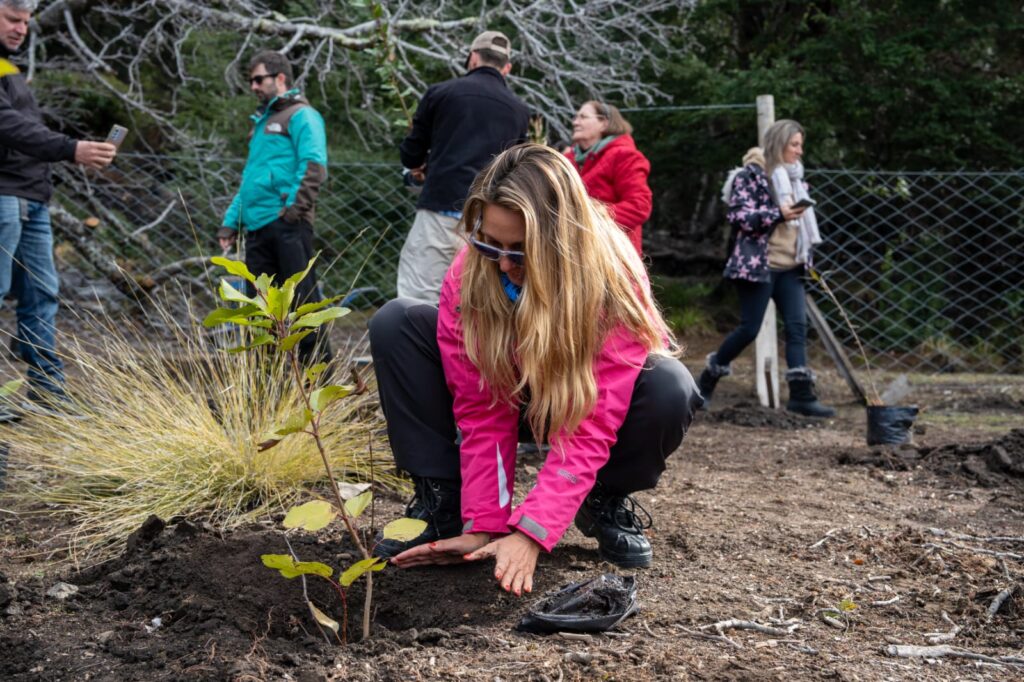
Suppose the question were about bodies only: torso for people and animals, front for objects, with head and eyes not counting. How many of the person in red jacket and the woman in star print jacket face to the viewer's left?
1

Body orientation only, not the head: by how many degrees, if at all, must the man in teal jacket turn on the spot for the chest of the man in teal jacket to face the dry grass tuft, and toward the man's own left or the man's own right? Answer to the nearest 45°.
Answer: approximately 45° to the man's own left

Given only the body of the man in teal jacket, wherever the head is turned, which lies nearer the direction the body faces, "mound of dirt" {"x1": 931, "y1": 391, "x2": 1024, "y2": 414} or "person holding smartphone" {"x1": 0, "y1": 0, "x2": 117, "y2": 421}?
the person holding smartphone

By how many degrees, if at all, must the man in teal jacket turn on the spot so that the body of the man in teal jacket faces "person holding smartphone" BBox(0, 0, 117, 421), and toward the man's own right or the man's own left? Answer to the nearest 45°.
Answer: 0° — they already face them

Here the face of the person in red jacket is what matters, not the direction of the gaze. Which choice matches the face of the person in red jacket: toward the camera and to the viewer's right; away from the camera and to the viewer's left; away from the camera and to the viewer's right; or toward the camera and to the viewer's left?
toward the camera and to the viewer's left

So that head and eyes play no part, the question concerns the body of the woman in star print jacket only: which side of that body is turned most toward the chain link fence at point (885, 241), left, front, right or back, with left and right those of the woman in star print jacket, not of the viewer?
left

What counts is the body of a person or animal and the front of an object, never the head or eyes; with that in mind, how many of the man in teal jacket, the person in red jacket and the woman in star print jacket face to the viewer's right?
1

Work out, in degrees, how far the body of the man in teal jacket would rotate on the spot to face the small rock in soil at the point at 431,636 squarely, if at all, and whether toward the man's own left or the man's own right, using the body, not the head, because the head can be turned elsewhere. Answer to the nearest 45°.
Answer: approximately 45° to the man's own left

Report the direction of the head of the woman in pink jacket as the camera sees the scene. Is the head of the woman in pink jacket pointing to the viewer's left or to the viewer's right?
to the viewer's left

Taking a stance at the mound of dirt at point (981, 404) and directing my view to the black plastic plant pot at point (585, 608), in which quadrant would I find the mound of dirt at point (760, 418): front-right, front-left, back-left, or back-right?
front-right
